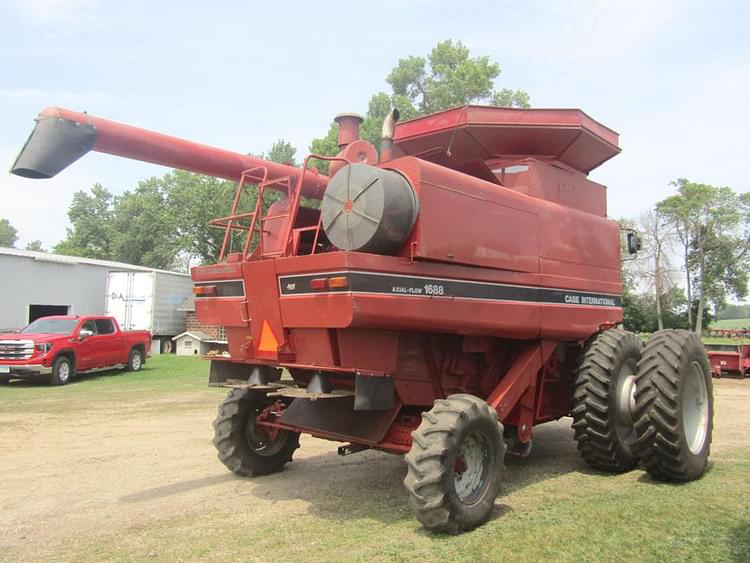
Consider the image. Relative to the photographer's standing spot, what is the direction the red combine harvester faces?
facing away from the viewer and to the right of the viewer

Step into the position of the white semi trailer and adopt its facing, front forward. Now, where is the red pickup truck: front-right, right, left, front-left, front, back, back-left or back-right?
back-right

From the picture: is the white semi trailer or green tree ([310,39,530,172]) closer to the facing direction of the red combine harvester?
the green tree

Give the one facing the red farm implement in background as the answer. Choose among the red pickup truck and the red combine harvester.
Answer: the red combine harvester

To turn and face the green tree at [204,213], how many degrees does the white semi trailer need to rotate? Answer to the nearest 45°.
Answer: approximately 45° to its left

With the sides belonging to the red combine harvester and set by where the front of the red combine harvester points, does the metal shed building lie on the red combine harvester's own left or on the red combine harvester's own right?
on the red combine harvester's own left

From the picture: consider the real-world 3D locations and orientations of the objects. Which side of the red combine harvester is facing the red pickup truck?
left

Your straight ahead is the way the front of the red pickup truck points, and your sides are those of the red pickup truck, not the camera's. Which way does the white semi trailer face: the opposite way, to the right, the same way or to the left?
the opposite way

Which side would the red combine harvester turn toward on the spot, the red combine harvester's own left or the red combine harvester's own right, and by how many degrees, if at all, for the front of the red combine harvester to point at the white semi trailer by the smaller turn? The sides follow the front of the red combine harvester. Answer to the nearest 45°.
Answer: approximately 90° to the red combine harvester's own left

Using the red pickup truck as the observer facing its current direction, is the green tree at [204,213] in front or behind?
behind

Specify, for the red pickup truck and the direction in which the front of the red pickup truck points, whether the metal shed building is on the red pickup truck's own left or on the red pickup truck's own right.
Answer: on the red pickup truck's own right

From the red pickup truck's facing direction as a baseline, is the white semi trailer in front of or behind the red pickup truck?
behind

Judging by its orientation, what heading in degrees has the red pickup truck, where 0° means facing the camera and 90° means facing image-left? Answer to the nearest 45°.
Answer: approximately 45°
